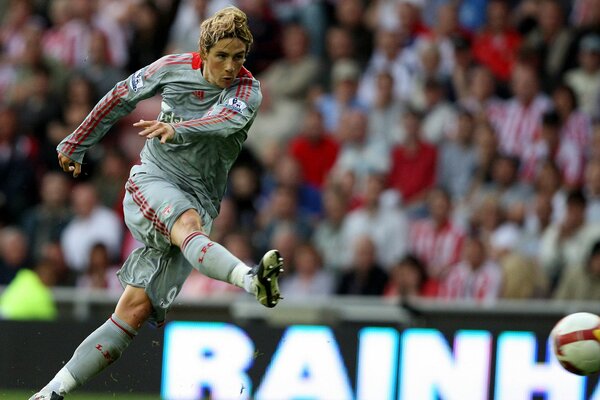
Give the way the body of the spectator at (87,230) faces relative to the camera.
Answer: toward the camera

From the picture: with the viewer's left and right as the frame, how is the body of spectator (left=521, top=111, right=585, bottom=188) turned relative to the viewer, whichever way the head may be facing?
facing the viewer

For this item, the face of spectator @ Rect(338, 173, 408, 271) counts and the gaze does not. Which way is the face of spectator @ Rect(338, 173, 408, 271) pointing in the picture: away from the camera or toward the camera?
toward the camera

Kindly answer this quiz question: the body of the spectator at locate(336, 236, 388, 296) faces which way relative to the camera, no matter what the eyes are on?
toward the camera

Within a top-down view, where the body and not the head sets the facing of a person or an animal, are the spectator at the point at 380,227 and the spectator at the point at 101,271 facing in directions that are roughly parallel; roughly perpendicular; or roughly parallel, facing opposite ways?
roughly parallel

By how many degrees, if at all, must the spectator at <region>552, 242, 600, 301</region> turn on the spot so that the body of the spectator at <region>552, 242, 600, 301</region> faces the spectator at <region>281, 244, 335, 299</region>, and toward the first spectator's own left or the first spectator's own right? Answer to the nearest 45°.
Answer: approximately 90° to the first spectator's own right

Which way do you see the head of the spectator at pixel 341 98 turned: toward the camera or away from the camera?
toward the camera
